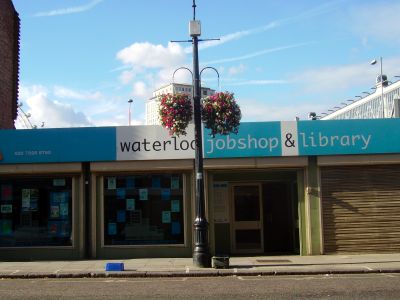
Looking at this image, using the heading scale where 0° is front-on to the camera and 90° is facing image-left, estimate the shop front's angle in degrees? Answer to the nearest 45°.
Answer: approximately 0°

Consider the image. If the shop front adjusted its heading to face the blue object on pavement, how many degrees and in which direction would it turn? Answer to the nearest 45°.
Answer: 0° — it already faces it

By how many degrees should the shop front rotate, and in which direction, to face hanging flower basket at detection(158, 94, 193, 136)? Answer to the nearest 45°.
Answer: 0° — it already faces it

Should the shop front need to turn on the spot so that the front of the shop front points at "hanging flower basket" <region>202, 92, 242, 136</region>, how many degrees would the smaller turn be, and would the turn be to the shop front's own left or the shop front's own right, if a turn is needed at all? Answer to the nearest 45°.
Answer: approximately 45° to the shop front's own left
